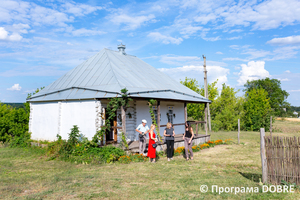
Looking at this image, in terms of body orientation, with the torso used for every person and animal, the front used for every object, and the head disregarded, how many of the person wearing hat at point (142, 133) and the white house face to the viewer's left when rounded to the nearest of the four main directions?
0

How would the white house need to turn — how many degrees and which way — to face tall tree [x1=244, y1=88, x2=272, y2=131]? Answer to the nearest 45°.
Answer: approximately 90° to its left

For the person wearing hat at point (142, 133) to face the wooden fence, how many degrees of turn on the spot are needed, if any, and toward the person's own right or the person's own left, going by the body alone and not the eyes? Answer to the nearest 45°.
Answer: approximately 45° to the person's own left

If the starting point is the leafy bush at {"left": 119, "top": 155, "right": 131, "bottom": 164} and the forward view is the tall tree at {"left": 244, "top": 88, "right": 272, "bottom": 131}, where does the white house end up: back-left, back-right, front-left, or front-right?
front-left

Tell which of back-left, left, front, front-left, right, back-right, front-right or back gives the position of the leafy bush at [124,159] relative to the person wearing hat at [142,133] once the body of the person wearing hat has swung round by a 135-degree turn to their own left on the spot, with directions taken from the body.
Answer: back

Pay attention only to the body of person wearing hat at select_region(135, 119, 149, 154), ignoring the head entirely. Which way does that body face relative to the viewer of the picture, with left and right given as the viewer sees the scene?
facing the viewer

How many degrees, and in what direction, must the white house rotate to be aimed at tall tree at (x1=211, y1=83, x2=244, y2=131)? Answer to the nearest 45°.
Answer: approximately 90° to its left

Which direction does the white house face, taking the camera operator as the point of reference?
facing the viewer and to the right of the viewer

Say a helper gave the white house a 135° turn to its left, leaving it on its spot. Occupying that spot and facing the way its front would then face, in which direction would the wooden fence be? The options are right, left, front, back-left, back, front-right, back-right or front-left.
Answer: back-right

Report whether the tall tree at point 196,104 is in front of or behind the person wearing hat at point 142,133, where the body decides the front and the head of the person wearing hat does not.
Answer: behind

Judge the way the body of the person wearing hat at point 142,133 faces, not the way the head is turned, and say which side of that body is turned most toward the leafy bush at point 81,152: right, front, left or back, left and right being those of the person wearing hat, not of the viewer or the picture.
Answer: right

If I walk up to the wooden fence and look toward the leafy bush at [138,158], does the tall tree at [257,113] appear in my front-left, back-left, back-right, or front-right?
front-right
